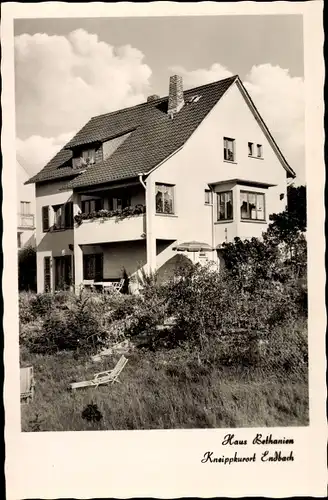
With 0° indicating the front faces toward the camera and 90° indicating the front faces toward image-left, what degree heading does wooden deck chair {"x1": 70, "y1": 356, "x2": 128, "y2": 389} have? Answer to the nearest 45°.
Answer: approximately 90°

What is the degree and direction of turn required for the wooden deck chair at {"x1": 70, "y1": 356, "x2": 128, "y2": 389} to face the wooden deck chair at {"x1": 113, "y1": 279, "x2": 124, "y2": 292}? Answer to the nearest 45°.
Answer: approximately 90° to its right

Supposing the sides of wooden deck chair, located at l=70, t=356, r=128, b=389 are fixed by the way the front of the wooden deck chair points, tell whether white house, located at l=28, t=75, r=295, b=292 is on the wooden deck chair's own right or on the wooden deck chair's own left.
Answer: on the wooden deck chair's own right

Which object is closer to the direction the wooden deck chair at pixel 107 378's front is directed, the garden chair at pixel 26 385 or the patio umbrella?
the garden chair

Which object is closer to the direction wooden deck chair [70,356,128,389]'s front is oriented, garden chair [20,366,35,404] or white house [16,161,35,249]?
the garden chair
